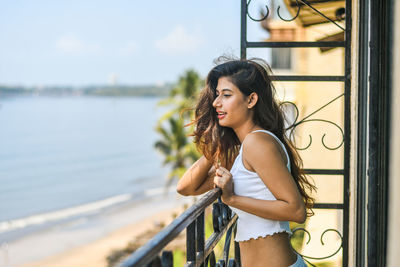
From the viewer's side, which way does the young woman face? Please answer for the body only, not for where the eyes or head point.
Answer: to the viewer's left

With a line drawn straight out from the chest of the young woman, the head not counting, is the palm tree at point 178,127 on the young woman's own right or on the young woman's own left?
on the young woman's own right

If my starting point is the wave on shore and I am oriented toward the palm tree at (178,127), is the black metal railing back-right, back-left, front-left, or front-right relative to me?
front-right

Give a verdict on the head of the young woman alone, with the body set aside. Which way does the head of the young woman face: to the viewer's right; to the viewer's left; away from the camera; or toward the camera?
to the viewer's left

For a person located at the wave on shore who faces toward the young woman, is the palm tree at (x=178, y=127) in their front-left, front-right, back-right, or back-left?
front-left

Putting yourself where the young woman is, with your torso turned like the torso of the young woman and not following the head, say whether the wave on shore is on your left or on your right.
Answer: on your right
